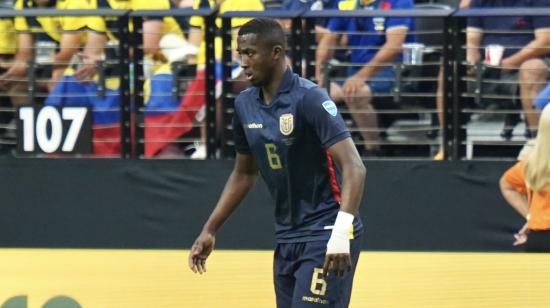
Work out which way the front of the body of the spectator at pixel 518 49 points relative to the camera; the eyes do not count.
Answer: toward the camera

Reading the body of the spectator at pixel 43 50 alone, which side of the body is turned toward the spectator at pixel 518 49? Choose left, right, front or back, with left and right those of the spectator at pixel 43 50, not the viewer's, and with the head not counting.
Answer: left

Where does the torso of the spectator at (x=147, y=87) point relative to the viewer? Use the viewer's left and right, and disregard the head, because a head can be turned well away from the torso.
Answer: facing the viewer

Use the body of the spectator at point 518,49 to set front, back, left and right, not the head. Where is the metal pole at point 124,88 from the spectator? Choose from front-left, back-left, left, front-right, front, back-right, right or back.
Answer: right

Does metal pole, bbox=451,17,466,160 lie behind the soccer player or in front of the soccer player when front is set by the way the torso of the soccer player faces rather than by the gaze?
behind

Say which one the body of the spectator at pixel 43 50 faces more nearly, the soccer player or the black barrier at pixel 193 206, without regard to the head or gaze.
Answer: the soccer player

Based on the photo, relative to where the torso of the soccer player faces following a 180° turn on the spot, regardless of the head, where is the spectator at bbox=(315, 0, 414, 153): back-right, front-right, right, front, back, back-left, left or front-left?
front-left
